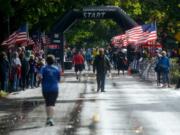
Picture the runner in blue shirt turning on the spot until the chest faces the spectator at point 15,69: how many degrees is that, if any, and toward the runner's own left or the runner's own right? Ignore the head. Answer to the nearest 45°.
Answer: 0° — they already face them

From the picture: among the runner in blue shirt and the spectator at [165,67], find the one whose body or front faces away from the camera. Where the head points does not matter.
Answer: the runner in blue shirt

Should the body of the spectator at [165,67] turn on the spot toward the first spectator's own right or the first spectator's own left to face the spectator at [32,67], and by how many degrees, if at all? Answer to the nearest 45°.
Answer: approximately 45° to the first spectator's own right

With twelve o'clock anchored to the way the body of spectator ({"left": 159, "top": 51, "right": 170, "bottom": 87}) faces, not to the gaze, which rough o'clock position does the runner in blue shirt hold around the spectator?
The runner in blue shirt is roughly at 11 o'clock from the spectator.

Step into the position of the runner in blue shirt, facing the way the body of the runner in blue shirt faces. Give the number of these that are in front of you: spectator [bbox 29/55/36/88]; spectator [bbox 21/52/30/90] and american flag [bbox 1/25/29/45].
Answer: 3

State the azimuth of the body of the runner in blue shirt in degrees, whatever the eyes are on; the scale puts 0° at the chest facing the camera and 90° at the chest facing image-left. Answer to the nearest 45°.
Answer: approximately 180°
